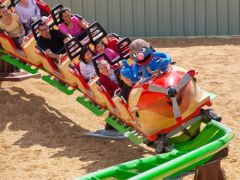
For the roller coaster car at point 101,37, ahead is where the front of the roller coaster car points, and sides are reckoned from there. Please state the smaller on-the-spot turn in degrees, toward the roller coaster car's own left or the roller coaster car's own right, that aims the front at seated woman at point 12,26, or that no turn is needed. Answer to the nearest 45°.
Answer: approximately 180°

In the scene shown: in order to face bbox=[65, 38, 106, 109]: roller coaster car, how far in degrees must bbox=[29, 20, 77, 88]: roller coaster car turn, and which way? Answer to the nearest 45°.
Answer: approximately 45° to its right

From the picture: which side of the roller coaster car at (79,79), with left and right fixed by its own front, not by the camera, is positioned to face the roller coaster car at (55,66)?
back

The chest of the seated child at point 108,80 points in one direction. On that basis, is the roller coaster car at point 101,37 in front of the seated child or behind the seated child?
behind

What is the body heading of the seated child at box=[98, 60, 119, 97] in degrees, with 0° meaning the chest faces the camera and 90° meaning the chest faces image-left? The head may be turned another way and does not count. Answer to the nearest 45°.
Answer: approximately 315°

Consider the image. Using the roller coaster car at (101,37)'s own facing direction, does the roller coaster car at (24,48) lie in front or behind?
behind

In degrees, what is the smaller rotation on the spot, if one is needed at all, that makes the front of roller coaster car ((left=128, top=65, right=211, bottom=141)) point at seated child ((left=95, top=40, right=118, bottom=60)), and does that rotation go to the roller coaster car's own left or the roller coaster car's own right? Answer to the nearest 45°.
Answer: approximately 135° to the roller coaster car's own left

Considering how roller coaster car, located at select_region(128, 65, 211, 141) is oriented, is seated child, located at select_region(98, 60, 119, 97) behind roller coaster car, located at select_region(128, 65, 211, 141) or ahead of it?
behind

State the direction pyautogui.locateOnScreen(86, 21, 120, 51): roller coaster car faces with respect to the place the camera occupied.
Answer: facing the viewer and to the right of the viewer
